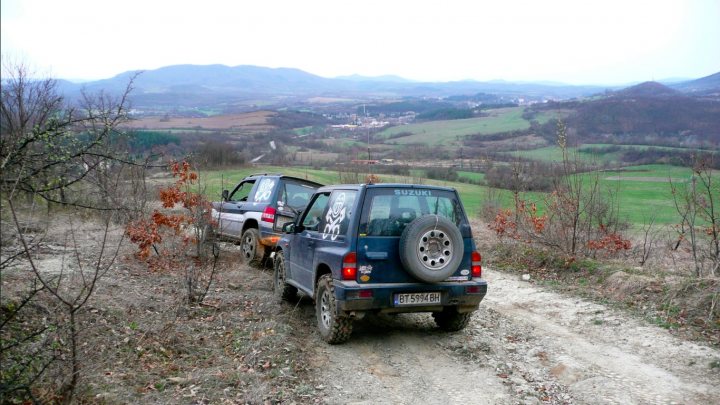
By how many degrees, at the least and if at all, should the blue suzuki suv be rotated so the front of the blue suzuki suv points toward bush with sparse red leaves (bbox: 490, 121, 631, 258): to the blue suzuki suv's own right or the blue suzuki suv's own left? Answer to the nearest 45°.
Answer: approximately 90° to the blue suzuki suv's own right

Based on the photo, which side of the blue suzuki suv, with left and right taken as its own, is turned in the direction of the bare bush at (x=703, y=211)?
right

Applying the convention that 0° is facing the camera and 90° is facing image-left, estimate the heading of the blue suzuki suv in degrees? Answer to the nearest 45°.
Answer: approximately 135°

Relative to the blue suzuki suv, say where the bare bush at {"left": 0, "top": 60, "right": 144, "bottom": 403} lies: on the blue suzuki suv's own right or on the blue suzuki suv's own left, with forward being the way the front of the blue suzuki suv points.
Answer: on the blue suzuki suv's own left
